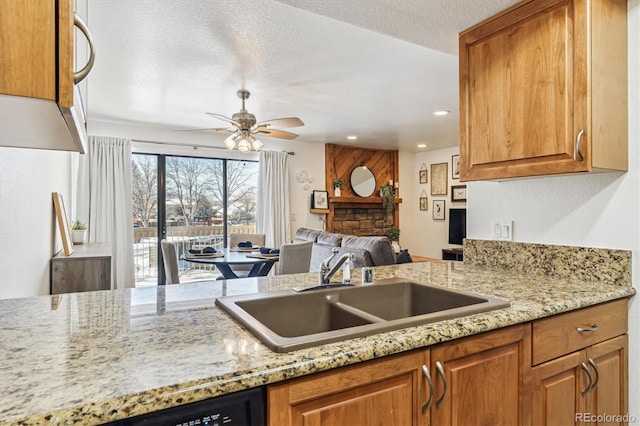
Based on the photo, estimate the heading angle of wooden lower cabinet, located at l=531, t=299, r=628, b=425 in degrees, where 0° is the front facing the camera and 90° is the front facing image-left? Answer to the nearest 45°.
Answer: approximately 315°

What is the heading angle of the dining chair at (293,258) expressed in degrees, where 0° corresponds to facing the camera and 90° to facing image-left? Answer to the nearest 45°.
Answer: approximately 135°

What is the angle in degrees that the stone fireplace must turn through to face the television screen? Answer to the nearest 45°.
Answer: approximately 90° to its left

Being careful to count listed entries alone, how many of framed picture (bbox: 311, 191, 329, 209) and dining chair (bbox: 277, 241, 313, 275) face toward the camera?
1

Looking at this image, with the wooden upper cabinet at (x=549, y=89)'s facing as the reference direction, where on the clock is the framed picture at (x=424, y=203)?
The framed picture is roughly at 4 o'clock from the wooden upper cabinet.

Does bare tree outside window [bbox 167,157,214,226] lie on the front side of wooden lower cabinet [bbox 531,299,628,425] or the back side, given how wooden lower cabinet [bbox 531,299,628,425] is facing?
on the back side

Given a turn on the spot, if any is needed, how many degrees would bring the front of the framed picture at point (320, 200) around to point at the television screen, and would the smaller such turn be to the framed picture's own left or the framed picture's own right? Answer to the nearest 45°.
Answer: approximately 90° to the framed picture's own left

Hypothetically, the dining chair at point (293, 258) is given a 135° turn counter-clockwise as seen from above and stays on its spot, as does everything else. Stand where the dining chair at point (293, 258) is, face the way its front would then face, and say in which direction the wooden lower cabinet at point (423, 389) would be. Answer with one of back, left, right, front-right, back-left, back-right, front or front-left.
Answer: front

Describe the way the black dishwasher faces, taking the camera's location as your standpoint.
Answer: facing the viewer and to the right of the viewer
